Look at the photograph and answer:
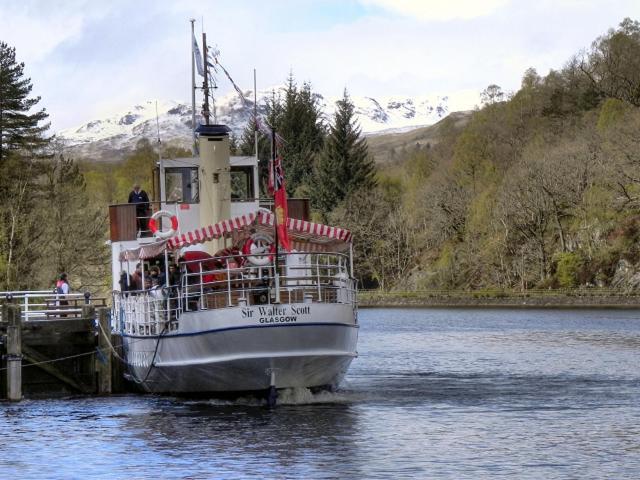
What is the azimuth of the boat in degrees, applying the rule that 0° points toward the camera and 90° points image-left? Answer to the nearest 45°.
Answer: approximately 180°

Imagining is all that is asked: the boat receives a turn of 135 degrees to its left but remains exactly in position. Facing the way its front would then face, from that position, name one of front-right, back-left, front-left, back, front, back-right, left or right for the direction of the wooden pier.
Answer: right
